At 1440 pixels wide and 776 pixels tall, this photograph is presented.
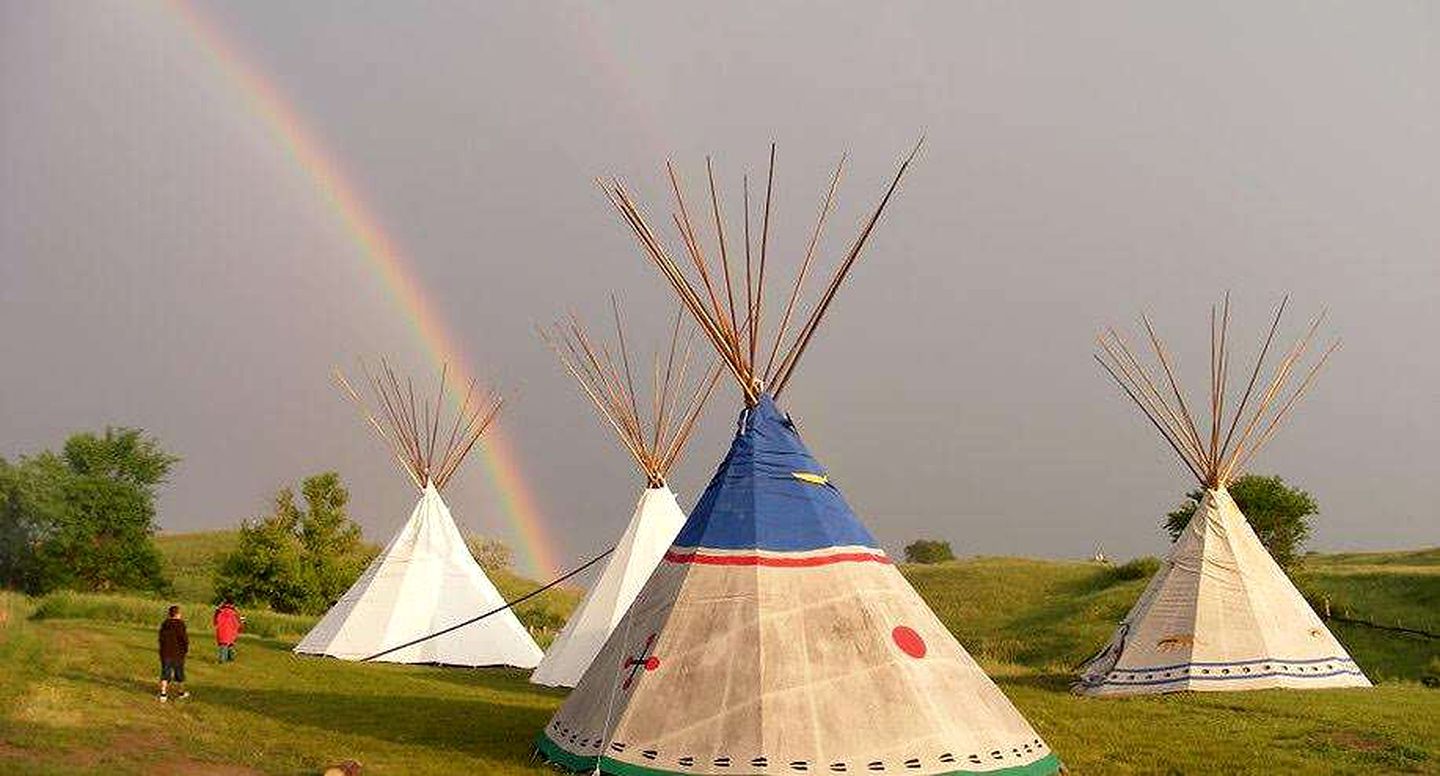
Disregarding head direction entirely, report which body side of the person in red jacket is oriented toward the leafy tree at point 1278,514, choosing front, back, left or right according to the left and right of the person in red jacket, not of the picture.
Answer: right

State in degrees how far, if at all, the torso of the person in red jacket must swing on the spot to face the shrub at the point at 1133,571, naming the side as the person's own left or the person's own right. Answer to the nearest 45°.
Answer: approximately 90° to the person's own right

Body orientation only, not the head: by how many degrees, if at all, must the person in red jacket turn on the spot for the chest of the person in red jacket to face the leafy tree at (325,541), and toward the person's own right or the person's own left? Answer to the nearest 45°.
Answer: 0° — they already face it

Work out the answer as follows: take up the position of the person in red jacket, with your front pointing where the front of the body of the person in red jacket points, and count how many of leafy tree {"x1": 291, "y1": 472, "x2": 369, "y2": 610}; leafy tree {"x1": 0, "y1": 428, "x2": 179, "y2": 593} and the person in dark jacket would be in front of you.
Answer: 2

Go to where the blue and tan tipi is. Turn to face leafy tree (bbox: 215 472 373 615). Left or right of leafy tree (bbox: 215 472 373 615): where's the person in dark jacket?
left

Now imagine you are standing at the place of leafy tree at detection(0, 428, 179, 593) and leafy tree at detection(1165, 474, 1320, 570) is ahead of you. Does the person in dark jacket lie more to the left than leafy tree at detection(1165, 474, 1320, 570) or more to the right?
right

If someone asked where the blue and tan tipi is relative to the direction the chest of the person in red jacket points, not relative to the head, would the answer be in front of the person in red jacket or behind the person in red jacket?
behind

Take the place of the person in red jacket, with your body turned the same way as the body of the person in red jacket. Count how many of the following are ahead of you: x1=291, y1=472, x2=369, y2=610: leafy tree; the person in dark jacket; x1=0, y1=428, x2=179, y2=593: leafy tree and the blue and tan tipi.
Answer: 2

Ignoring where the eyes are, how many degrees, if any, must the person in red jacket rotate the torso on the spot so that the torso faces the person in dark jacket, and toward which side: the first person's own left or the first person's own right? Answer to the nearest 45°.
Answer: approximately 180°

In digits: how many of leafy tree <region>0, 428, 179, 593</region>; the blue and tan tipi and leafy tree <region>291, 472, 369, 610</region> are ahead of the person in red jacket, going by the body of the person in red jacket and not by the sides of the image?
2

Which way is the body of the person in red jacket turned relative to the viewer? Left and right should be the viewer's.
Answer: facing away from the viewer

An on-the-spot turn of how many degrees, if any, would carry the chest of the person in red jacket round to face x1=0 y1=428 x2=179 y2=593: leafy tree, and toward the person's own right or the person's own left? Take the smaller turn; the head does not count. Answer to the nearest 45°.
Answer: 0° — they already face it

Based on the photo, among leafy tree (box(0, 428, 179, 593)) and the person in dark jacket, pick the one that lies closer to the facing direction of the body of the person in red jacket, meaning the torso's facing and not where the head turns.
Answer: the leafy tree
